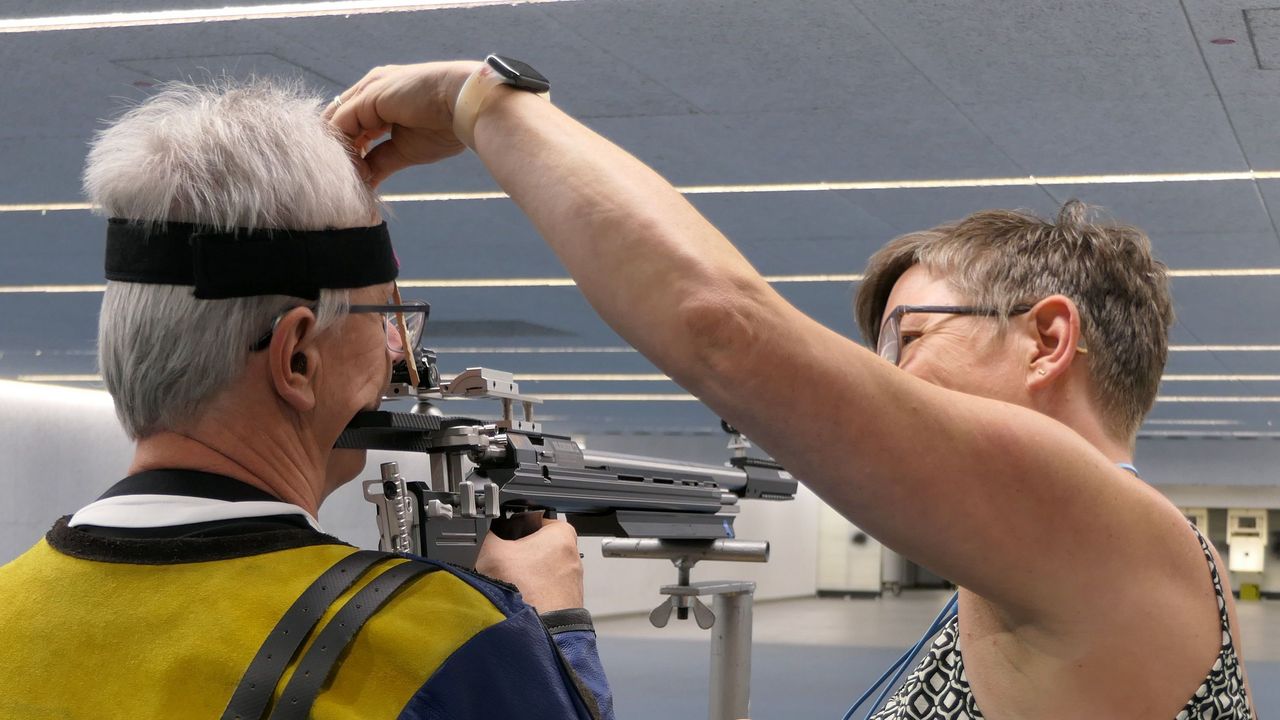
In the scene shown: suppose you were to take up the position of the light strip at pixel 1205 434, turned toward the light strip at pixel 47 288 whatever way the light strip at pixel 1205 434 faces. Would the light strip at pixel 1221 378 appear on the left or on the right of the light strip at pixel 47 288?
left

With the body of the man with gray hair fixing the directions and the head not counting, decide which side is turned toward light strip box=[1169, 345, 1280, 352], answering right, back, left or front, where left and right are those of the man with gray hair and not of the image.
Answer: front

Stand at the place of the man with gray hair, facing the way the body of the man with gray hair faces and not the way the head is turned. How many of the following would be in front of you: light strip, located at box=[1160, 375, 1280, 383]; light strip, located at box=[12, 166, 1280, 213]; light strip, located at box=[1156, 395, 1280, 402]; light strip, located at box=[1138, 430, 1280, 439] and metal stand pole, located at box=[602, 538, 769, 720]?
5

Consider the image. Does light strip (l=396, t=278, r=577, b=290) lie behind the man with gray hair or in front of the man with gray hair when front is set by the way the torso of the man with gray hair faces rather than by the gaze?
in front

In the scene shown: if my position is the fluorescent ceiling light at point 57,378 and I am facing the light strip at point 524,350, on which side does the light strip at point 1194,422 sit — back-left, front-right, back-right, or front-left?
front-left

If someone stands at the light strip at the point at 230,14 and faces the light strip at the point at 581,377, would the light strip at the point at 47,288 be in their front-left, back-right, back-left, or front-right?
front-left

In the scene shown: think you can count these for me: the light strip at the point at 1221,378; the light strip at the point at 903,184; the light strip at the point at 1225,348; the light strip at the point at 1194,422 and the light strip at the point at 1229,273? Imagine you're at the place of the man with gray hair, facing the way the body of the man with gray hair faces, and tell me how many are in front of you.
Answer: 5

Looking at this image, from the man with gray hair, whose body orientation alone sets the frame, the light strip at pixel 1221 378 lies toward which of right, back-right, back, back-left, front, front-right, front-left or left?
front

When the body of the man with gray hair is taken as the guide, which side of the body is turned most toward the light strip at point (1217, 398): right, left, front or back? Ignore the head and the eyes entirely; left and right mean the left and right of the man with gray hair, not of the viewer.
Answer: front

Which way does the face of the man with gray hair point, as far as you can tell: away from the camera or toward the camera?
away from the camera

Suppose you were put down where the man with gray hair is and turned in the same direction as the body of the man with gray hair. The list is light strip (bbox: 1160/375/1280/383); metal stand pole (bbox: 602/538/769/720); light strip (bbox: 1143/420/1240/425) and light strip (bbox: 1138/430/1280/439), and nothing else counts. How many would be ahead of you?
4

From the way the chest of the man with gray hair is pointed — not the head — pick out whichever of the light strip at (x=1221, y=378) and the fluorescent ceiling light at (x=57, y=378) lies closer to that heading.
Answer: the light strip

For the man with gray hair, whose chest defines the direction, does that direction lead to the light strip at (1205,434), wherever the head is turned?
yes

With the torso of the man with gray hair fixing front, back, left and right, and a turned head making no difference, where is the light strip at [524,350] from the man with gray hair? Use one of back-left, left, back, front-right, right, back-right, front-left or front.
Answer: front-left

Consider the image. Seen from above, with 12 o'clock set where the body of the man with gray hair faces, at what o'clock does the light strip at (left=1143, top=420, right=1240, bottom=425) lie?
The light strip is roughly at 12 o'clock from the man with gray hair.

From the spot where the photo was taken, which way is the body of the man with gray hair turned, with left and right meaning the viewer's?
facing away from the viewer and to the right of the viewer

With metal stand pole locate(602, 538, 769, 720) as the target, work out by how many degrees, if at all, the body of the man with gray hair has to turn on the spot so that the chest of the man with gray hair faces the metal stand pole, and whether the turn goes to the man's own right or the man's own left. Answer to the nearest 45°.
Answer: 0° — they already face it
